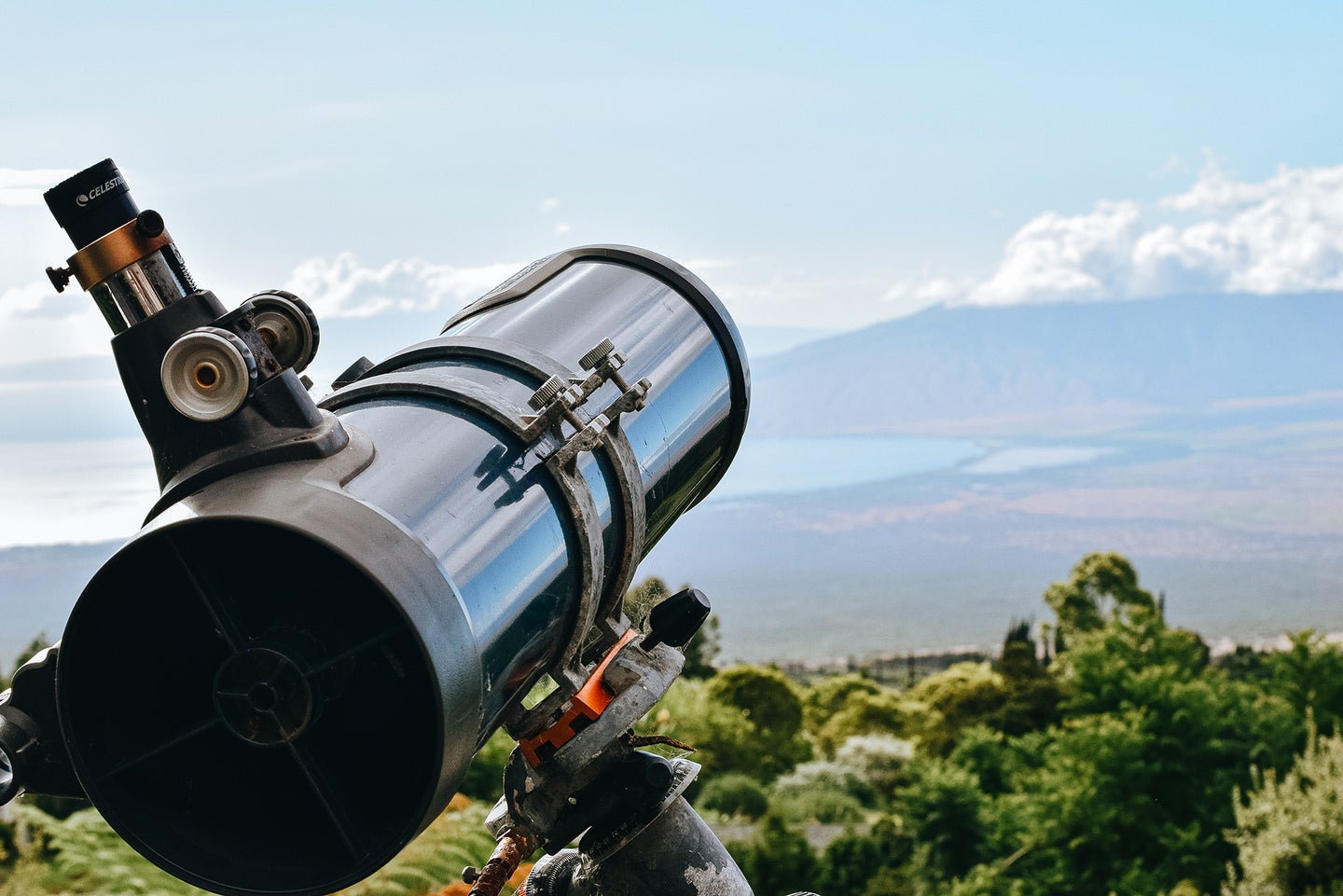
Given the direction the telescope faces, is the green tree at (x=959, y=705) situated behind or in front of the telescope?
behind

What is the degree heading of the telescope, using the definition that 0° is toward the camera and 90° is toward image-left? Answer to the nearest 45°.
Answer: approximately 45°

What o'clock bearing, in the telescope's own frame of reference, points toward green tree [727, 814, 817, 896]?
The green tree is roughly at 5 o'clock from the telescope.

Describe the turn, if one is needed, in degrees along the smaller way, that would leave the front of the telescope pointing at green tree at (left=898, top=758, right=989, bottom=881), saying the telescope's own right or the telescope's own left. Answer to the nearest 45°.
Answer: approximately 135° to the telescope's own right

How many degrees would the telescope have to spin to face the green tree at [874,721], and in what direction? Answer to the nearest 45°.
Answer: approximately 135° to its right

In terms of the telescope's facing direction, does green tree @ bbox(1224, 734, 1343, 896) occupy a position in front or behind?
behind
